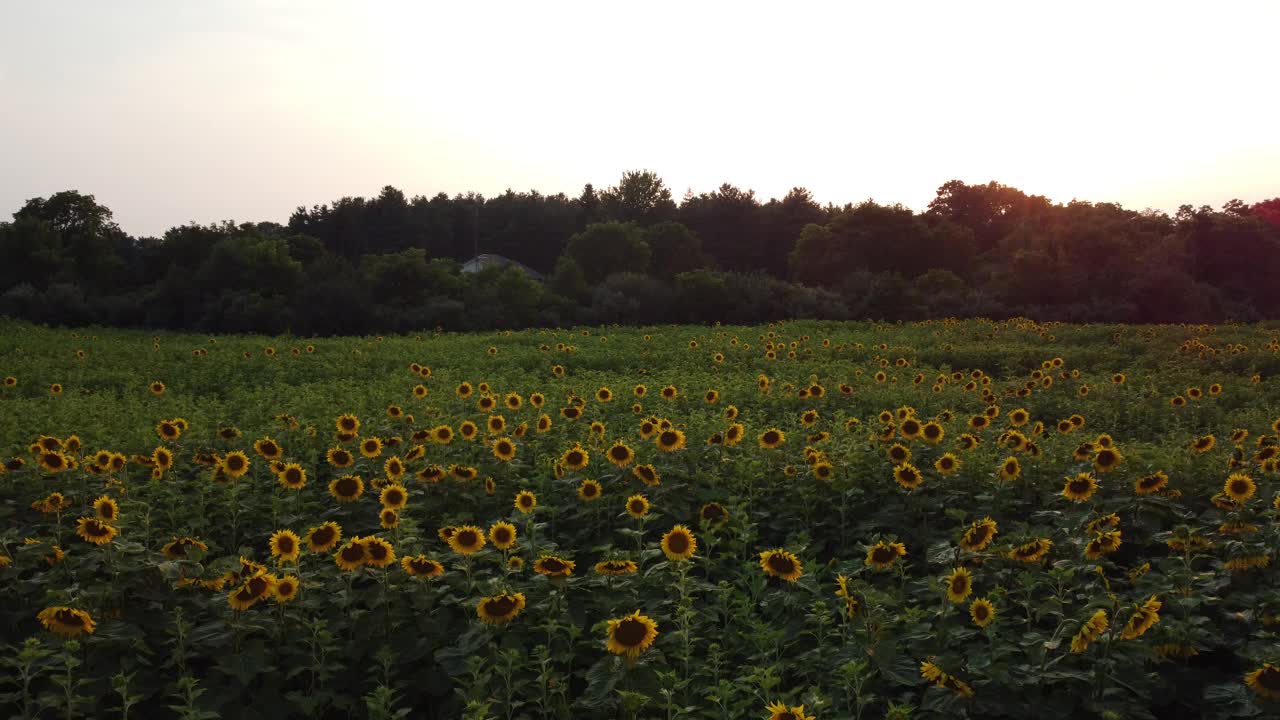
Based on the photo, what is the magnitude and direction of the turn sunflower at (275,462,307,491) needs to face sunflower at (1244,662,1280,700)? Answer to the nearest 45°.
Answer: approximately 45° to its left

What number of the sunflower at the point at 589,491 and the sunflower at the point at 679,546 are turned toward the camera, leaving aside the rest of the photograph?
2

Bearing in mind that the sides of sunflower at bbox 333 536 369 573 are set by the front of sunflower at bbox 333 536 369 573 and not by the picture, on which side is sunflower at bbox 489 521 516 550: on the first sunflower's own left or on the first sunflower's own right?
on the first sunflower's own left

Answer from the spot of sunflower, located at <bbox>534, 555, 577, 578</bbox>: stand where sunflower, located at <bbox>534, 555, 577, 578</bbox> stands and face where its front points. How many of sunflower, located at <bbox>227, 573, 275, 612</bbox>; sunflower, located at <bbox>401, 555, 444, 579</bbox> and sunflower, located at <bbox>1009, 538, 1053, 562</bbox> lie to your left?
1

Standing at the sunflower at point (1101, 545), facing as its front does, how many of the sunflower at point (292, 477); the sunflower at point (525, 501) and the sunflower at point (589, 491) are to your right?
3

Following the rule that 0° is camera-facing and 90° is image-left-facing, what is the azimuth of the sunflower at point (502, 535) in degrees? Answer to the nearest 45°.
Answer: approximately 0°

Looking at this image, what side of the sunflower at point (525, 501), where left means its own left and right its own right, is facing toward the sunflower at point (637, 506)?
left

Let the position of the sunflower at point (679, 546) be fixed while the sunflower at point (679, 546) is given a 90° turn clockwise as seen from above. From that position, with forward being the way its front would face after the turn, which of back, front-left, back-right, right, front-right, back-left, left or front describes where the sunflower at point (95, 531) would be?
front

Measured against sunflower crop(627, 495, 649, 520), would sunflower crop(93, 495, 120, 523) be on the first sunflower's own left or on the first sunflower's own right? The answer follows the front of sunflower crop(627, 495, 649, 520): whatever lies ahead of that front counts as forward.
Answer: on the first sunflower's own right

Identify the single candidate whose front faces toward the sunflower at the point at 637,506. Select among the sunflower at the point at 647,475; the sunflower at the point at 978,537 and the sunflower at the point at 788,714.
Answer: the sunflower at the point at 647,475

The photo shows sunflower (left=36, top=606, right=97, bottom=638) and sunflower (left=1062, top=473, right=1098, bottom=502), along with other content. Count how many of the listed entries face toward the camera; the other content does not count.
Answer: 2
